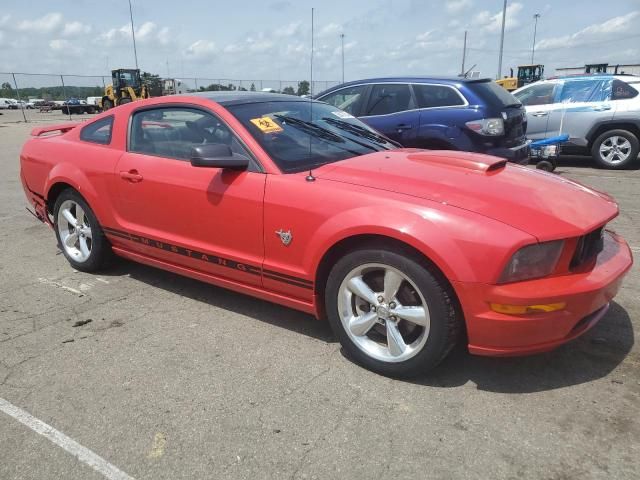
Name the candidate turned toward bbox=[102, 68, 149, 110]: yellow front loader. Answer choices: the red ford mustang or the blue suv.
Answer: the blue suv

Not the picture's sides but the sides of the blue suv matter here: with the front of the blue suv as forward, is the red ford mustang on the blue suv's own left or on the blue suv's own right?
on the blue suv's own left

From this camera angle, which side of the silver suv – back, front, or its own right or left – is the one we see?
left

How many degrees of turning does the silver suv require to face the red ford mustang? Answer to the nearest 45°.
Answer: approximately 90° to its left

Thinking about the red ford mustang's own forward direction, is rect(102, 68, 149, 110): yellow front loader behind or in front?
behind

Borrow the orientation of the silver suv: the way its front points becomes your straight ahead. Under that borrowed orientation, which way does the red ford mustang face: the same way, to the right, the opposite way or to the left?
the opposite way

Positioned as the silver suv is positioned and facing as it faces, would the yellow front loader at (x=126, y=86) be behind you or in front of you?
in front

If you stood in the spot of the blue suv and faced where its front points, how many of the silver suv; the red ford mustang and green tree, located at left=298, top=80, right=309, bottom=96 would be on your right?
1

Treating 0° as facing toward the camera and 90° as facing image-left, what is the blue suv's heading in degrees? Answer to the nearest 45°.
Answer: approximately 135°

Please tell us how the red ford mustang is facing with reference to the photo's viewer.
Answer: facing the viewer and to the right of the viewer

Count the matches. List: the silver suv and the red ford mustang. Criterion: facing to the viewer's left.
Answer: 1

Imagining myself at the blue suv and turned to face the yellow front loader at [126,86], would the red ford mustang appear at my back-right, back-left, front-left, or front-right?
back-left

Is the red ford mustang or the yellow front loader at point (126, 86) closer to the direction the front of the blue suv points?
the yellow front loader

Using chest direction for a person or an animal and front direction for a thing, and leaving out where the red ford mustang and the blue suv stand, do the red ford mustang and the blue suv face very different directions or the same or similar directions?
very different directions

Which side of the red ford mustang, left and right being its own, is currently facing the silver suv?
left
